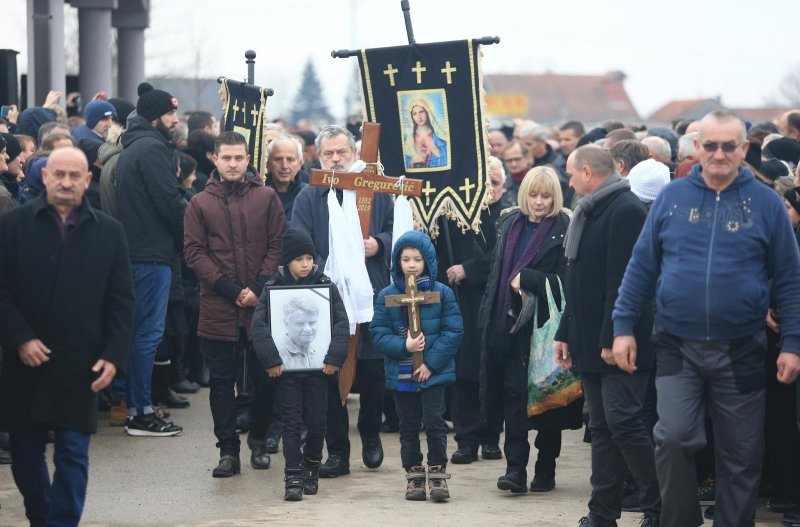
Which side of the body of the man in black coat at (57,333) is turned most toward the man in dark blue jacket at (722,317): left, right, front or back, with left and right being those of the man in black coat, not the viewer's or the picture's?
left

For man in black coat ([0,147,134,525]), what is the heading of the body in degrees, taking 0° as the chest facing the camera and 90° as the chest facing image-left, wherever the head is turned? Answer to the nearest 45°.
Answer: approximately 0°

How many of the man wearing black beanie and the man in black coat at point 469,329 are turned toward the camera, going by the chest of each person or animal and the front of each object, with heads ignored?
1

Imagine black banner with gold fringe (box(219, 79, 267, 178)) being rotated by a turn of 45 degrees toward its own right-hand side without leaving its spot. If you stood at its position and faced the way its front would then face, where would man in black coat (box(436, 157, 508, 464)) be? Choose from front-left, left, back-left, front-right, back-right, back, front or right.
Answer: back-left

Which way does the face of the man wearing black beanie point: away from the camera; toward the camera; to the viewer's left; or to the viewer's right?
to the viewer's right

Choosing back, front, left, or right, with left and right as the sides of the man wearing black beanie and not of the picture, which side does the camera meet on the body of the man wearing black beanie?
right

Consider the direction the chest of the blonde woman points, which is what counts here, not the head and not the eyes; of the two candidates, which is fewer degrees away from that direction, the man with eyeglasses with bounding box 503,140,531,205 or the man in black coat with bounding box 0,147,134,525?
the man in black coat

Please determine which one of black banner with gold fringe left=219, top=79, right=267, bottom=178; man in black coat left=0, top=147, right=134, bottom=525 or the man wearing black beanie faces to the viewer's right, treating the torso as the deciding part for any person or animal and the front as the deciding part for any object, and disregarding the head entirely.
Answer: the man wearing black beanie

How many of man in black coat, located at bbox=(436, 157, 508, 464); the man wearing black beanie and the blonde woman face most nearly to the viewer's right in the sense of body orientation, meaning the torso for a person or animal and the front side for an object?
1
